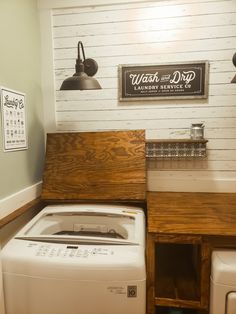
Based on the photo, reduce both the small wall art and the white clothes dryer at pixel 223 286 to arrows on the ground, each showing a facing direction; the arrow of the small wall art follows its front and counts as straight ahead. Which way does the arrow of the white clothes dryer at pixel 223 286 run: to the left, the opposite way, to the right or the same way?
to the right

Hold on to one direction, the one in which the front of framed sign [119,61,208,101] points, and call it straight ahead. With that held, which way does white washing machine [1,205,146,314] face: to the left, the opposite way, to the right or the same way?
the same way

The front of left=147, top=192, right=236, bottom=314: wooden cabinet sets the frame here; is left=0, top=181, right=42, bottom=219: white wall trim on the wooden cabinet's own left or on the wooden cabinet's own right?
on the wooden cabinet's own right

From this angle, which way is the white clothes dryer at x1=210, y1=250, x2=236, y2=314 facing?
toward the camera

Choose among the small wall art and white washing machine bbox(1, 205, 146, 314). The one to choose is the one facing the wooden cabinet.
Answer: the small wall art

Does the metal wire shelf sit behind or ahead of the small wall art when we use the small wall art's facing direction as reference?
ahead

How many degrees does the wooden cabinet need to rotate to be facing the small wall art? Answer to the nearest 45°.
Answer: approximately 90° to its right

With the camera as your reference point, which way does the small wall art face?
facing the viewer and to the right of the viewer

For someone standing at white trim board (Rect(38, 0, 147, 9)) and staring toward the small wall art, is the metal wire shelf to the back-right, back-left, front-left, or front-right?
back-left

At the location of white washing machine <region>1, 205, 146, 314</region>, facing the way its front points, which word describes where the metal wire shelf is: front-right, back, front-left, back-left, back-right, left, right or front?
back-left

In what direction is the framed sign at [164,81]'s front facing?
toward the camera

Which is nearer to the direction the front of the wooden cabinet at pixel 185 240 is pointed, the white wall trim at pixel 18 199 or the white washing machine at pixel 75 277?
the white washing machine

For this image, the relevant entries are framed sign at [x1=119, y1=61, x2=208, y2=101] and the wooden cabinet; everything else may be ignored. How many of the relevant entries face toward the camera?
2

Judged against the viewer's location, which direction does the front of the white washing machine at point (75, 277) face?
facing the viewer
